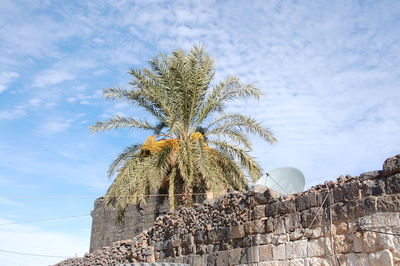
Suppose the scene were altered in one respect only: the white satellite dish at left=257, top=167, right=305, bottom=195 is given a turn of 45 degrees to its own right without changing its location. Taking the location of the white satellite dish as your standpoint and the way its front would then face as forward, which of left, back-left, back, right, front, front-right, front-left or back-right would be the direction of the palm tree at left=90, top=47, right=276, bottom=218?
front-right

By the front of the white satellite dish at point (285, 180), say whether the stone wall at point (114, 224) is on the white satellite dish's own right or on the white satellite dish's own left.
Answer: on the white satellite dish's own right

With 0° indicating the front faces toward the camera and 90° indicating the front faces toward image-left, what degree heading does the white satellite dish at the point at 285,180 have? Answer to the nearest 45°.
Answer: approximately 45°
